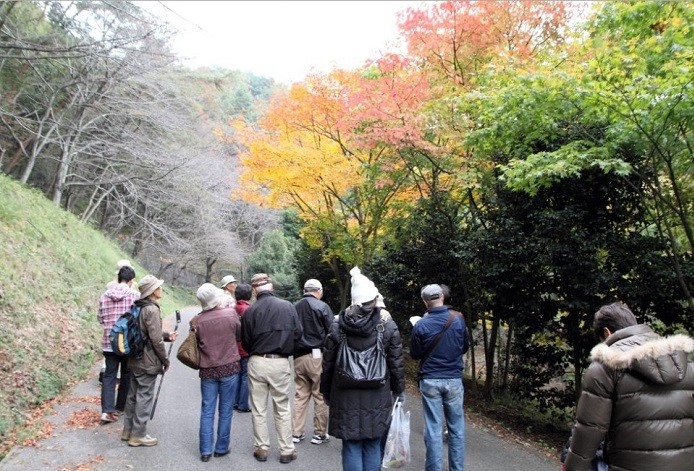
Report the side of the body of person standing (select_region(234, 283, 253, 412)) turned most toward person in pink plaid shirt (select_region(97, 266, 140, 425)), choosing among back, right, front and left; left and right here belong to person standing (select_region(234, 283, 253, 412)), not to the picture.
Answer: left

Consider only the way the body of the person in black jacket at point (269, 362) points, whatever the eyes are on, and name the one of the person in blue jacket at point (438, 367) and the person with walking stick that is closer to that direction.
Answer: the person with walking stick

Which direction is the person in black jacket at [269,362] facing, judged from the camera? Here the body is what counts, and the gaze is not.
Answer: away from the camera

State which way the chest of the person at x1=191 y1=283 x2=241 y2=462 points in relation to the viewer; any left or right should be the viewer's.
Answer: facing away from the viewer

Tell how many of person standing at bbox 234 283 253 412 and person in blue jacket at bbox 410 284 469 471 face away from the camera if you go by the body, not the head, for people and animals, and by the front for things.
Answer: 2

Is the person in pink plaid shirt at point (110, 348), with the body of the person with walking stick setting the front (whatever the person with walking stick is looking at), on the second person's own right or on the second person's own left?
on the second person's own left

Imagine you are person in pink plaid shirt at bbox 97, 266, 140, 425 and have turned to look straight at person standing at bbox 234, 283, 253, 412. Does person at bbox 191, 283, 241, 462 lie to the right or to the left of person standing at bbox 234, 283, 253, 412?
right

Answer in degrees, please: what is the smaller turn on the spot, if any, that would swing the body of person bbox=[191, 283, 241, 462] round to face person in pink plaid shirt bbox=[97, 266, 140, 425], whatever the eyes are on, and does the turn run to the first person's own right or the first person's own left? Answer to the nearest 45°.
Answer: approximately 45° to the first person's own left

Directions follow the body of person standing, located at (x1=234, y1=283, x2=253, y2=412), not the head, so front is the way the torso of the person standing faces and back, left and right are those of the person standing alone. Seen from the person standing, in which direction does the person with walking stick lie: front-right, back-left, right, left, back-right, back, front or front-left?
back-left

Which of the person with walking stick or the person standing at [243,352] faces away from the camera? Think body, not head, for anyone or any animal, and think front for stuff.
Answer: the person standing

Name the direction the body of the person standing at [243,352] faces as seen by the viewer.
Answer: away from the camera
